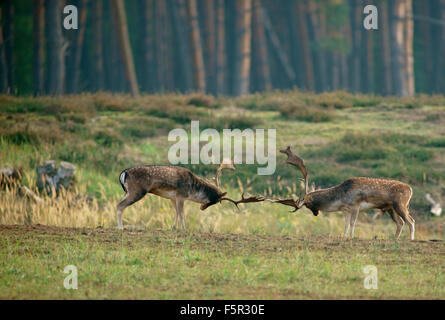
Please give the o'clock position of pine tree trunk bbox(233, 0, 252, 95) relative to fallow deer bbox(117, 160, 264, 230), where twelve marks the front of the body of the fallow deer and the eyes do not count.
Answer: The pine tree trunk is roughly at 9 o'clock from the fallow deer.

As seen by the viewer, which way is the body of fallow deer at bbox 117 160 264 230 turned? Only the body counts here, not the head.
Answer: to the viewer's right

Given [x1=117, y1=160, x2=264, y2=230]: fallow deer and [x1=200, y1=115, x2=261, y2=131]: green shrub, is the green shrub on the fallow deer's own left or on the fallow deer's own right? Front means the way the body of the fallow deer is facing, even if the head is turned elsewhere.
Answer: on the fallow deer's own left

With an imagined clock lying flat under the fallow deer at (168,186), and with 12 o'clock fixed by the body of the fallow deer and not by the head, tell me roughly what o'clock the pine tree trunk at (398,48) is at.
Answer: The pine tree trunk is roughly at 10 o'clock from the fallow deer.

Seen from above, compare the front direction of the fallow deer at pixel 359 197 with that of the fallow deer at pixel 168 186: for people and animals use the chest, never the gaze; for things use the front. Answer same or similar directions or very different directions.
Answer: very different directions

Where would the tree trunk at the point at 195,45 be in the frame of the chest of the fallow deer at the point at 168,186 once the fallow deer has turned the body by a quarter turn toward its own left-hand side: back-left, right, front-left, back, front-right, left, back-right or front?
front

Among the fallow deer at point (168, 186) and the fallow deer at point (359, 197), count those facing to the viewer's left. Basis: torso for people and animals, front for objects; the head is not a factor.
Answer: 1

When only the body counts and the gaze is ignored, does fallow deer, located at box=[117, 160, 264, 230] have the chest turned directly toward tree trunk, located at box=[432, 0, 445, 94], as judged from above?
no

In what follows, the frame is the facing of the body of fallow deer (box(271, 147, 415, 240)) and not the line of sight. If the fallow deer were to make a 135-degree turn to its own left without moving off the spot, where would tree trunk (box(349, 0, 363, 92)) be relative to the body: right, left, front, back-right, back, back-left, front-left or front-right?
back-left

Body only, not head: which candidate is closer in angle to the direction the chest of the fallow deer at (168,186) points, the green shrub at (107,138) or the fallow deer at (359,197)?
the fallow deer

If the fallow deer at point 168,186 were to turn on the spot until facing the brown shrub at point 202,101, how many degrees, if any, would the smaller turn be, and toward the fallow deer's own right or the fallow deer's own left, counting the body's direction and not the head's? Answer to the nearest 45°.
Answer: approximately 90° to the fallow deer's own left

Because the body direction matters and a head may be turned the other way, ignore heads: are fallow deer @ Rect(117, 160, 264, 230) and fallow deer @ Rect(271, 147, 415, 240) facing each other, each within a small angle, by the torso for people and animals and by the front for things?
yes

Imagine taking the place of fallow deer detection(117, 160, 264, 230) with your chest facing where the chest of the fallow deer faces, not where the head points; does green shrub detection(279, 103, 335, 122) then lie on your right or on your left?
on your left

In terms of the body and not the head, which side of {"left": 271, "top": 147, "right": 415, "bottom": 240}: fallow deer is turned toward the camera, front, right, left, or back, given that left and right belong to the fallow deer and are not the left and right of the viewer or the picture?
left

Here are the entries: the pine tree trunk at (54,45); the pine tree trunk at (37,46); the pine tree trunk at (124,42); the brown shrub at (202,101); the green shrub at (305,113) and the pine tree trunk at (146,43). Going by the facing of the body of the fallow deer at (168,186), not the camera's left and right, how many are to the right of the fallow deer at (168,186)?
0

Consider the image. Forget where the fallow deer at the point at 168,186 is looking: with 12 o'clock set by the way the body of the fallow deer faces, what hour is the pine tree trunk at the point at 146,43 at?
The pine tree trunk is roughly at 9 o'clock from the fallow deer.

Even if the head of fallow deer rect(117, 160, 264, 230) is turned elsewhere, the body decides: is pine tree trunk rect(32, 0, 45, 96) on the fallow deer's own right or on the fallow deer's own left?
on the fallow deer's own left

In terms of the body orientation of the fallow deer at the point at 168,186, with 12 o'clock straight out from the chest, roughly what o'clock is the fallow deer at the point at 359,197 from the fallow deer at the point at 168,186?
the fallow deer at the point at 359,197 is roughly at 12 o'clock from the fallow deer at the point at 168,186.

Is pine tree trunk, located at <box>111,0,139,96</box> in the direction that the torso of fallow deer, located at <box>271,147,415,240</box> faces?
no
